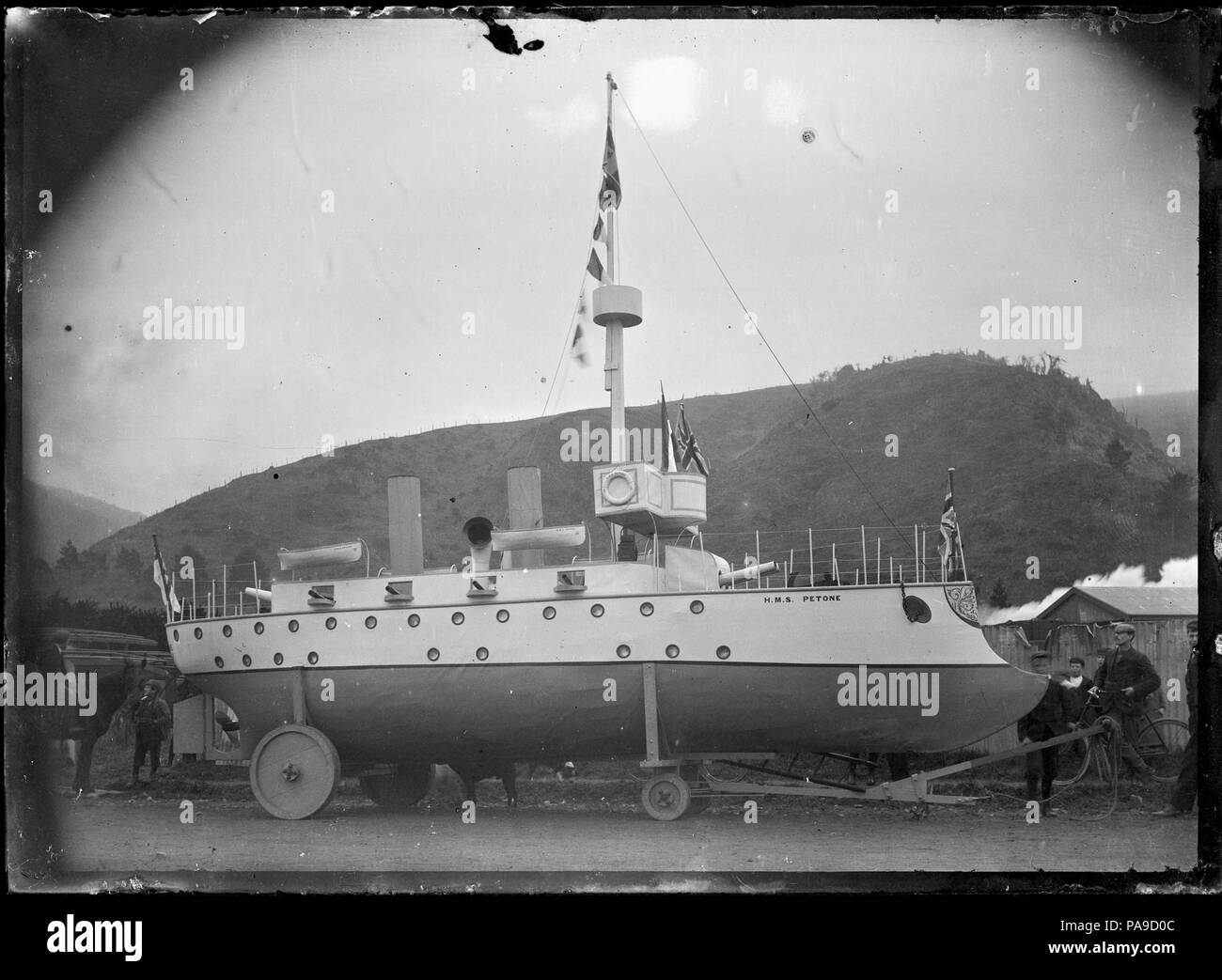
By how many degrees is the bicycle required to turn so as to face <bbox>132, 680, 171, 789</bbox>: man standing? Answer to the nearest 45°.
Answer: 0° — it already faces them

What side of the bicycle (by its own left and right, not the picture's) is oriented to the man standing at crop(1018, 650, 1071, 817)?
front

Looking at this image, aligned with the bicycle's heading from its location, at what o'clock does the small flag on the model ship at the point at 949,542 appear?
The small flag on the model ship is roughly at 11 o'clock from the bicycle.

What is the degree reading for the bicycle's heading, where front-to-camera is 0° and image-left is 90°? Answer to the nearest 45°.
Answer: approximately 90°

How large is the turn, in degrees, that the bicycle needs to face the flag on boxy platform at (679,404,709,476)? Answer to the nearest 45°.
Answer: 0° — it already faces it
